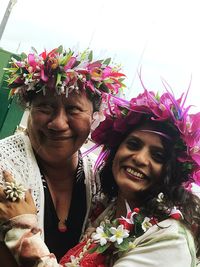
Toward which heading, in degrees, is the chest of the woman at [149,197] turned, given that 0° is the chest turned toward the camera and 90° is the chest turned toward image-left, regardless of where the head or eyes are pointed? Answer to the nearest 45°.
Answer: approximately 45°

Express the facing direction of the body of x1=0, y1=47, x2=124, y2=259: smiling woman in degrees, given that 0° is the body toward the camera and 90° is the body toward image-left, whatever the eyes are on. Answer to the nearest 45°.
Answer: approximately 0°
